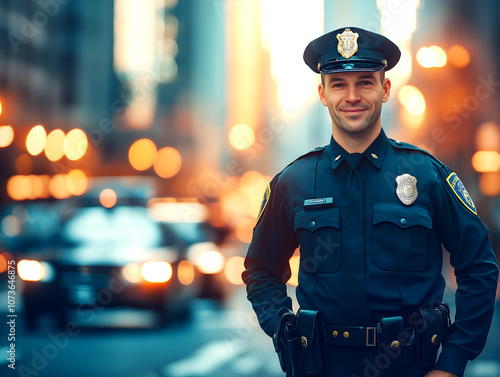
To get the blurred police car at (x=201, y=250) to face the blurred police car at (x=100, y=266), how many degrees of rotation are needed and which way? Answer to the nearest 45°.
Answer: approximately 45° to its right

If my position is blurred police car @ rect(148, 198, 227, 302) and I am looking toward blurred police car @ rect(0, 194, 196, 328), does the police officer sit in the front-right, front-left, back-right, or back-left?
front-left

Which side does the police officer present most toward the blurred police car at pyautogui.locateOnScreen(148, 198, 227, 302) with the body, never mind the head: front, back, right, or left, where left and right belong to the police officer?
back

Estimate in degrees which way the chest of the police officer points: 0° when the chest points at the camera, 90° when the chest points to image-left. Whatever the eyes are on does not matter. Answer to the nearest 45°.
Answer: approximately 0°

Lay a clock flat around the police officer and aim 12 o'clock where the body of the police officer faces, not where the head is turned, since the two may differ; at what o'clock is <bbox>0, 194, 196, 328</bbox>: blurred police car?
The blurred police car is roughly at 5 o'clock from the police officer.

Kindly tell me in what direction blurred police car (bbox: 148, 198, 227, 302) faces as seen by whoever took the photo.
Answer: facing the viewer

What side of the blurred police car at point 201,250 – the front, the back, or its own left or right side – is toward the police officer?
front

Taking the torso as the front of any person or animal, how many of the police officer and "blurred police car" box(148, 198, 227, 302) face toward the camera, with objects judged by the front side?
2

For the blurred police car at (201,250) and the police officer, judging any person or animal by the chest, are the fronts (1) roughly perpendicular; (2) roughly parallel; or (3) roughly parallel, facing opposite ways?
roughly parallel
